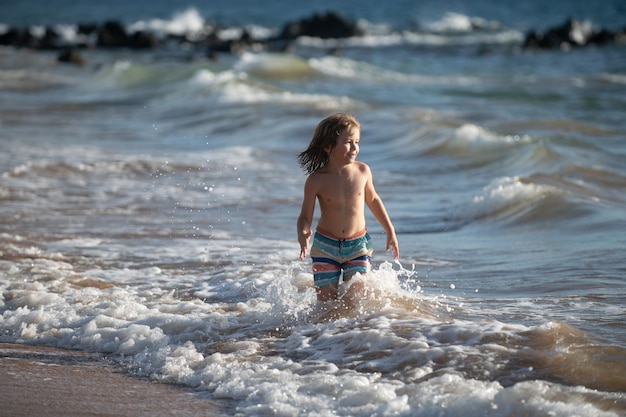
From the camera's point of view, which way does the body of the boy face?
toward the camera

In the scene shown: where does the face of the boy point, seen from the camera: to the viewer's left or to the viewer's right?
to the viewer's right

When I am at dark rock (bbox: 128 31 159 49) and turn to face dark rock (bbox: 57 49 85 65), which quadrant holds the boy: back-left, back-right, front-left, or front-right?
front-left

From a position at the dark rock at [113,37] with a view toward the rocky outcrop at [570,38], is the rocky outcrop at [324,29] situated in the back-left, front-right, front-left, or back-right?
front-left

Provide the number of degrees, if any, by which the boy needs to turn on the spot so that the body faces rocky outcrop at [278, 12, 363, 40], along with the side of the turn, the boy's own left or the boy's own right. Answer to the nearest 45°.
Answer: approximately 180°

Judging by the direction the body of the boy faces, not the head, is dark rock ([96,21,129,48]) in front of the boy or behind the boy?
behind

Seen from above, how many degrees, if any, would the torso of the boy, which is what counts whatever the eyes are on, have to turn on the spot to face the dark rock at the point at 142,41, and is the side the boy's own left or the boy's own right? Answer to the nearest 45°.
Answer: approximately 180°

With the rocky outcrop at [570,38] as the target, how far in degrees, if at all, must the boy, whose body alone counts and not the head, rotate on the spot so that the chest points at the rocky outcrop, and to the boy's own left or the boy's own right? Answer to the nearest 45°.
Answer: approximately 180°

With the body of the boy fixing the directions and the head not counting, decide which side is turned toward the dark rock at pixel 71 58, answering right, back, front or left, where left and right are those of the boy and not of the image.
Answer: back
